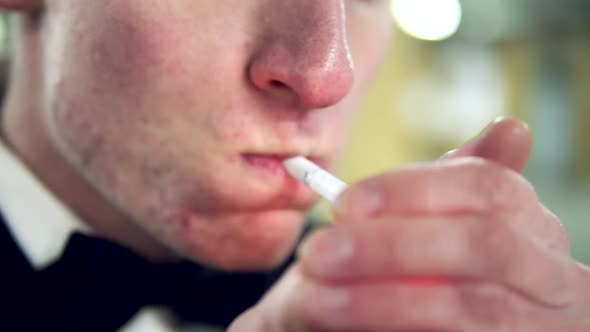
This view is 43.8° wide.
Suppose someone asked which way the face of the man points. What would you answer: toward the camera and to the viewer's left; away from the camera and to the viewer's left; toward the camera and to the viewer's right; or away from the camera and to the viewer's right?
toward the camera and to the viewer's right

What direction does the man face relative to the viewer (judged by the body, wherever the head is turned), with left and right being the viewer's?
facing the viewer and to the right of the viewer
